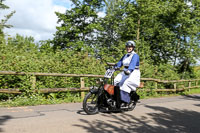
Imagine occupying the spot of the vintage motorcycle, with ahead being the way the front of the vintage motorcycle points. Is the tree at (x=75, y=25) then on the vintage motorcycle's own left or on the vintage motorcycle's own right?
on the vintage motorcycle's own right

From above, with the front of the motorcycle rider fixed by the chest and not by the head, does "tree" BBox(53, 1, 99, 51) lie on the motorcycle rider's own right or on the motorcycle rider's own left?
on the motorcycle rider's own right

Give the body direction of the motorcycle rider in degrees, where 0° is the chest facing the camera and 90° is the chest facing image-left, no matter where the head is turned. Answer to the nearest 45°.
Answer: approximately 45°
